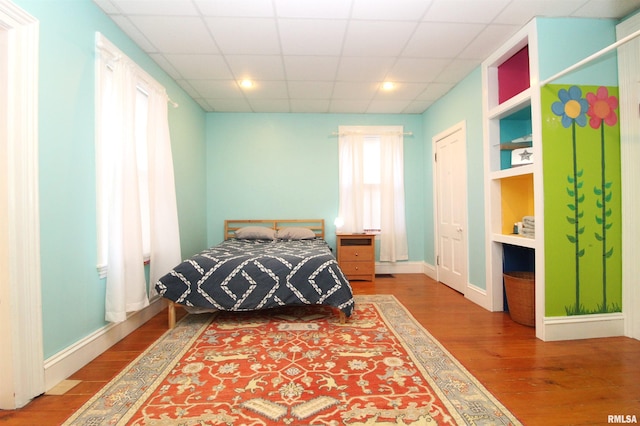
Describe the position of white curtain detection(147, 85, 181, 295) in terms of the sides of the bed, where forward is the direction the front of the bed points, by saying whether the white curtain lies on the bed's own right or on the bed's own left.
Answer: on the bed's own right

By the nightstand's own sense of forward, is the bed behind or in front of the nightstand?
in front

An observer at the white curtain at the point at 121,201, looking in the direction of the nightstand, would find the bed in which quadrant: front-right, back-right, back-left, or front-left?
front-right

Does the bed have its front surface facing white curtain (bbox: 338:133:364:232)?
no

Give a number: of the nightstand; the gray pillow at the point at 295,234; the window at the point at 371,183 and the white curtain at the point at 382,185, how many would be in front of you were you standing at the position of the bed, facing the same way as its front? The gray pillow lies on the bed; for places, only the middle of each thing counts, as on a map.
0

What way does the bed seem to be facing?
toward the camera

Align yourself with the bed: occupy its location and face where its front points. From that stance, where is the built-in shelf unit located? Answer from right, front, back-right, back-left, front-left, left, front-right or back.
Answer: left

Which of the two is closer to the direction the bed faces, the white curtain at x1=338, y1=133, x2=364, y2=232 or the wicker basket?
the wicker basket

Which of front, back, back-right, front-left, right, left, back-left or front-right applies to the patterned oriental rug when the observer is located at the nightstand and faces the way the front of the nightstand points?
front

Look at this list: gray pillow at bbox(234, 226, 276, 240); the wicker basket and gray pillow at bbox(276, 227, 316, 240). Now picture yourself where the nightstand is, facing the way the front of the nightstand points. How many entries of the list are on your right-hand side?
2

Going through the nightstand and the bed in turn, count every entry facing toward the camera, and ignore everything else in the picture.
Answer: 2

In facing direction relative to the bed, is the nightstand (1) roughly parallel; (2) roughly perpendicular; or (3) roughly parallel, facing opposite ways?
roughly parallel

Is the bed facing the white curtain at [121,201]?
no

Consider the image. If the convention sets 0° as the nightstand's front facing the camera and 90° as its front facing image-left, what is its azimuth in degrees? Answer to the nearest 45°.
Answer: approximately 0°

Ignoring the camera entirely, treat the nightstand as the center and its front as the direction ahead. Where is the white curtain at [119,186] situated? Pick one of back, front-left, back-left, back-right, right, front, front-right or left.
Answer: front-right
